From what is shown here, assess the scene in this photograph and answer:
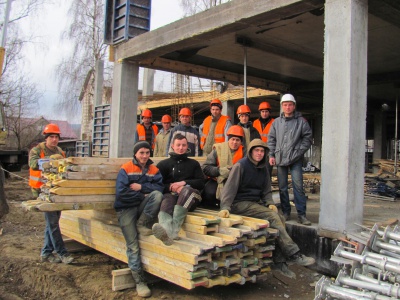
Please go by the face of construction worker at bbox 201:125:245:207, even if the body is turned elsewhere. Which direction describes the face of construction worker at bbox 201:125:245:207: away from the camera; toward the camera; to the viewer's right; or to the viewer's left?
toward the camera

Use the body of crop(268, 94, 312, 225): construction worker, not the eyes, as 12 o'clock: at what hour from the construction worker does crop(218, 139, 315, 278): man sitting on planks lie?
The man sitting on planks is roughly at 1 o'clock from the construction worker.

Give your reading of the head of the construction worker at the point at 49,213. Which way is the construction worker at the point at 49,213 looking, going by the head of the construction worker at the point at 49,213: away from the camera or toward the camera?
toward the camera

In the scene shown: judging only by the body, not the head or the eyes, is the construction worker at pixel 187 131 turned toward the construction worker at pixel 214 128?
no

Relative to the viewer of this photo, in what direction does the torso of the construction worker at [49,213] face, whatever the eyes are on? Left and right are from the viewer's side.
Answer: facing the viewer and to the right of the viewer

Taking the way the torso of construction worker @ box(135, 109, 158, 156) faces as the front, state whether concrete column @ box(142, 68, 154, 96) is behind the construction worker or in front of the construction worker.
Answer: behind

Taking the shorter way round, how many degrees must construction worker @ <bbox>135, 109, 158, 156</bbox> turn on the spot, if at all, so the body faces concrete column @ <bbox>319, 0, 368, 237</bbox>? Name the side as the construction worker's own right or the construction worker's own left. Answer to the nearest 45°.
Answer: approximately 45° to the construction worker's own left

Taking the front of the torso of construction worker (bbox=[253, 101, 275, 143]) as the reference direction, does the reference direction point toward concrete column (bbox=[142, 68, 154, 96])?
no

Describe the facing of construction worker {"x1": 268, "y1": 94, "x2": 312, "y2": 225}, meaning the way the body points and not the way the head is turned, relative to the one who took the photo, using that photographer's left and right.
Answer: facing the viewer

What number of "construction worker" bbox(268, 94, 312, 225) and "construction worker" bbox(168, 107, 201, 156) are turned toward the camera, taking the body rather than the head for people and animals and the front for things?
2

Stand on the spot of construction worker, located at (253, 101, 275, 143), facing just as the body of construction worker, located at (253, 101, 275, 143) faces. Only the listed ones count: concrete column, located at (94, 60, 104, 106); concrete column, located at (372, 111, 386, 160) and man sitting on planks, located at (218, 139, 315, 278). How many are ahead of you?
1

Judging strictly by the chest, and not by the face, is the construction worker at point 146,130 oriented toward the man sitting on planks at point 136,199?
yes

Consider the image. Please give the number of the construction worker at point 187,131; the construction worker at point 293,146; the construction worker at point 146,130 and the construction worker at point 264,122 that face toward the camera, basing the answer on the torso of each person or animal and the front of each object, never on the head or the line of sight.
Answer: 4

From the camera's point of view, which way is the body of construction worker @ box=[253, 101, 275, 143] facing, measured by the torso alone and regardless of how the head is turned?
toward the camera
